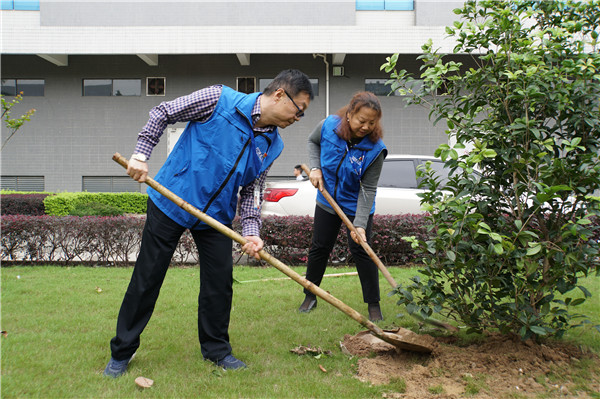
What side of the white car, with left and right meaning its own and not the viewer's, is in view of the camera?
right

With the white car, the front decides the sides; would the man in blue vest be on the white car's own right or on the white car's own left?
on the white car's own right

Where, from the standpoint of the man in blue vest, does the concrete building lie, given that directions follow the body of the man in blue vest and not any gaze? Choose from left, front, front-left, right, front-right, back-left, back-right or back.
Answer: back-left

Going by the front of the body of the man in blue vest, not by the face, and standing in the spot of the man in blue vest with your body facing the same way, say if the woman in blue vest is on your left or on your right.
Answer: on your left

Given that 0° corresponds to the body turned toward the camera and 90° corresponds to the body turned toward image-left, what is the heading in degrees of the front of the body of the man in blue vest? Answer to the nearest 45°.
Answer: approximately 315°

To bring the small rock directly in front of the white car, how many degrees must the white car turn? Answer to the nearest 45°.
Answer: approximately 90° to its right

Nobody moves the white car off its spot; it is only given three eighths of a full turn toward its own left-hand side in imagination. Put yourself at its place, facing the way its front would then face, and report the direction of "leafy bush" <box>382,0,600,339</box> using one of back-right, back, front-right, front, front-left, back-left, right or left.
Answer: back-left

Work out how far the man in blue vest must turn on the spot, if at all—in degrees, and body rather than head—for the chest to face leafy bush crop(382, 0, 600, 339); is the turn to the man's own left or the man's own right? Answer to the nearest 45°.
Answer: approximately 45° to the man's own left

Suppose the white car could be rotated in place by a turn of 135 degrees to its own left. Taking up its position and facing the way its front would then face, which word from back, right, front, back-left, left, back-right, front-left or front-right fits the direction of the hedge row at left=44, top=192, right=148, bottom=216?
front

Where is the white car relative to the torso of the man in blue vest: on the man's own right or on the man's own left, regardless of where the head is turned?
on the man's own left

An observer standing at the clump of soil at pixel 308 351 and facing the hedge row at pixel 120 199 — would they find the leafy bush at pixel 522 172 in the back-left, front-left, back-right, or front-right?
back-right

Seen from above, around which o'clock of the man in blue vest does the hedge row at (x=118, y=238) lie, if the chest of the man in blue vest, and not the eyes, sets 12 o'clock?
The hedge row is roughly at 7 o'clock from the man in blue vest.
